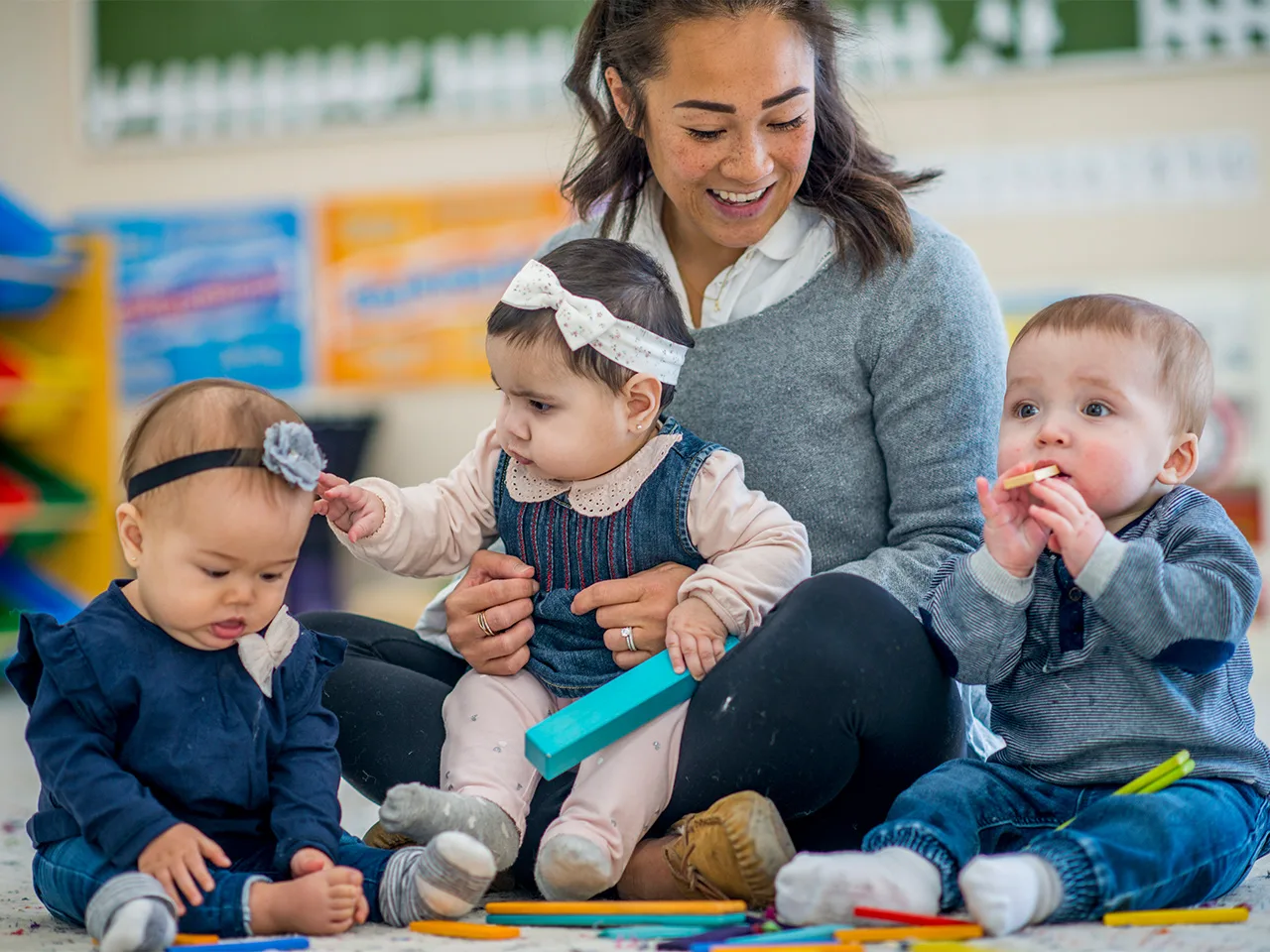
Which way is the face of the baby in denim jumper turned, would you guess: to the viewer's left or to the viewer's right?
to the viewer's left

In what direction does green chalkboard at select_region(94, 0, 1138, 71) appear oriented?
toward the camera

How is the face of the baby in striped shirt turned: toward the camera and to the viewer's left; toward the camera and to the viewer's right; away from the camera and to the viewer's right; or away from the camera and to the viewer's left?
toward the camera and to the viewer's left

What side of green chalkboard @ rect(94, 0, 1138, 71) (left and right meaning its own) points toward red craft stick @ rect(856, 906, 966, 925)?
front

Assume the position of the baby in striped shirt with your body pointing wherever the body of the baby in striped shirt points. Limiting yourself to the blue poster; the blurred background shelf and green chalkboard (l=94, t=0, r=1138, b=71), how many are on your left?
0

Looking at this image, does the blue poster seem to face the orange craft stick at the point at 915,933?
yes

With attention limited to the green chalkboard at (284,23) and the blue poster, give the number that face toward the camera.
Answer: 2

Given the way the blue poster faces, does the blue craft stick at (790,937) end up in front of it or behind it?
in front

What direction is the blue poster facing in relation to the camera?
toward the camera
